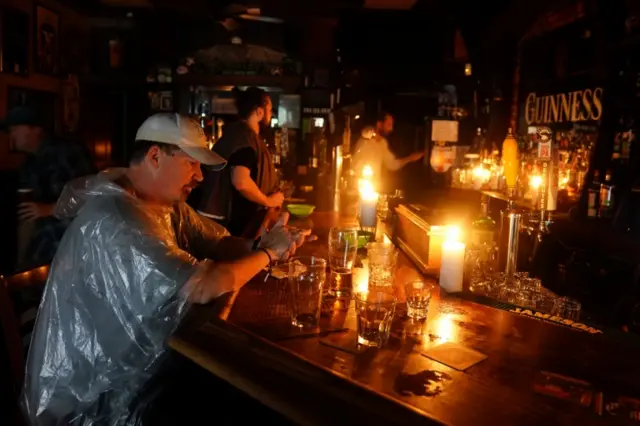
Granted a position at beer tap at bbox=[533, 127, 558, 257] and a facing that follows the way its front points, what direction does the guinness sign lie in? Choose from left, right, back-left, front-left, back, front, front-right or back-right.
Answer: back-right

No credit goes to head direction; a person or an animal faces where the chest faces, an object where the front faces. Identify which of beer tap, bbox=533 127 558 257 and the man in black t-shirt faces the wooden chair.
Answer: the beer tap

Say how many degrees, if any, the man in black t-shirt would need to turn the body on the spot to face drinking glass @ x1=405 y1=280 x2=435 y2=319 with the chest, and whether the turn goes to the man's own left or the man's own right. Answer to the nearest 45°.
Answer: approximately 90° to the man's own right

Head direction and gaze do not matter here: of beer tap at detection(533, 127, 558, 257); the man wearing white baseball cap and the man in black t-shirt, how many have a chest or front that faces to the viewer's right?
2

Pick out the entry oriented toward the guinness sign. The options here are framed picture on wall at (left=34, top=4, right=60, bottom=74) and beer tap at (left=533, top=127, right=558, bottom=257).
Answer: the framed picture on wall

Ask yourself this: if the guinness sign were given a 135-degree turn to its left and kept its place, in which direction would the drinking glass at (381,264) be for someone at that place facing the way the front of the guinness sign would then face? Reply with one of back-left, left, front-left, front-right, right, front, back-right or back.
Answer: right

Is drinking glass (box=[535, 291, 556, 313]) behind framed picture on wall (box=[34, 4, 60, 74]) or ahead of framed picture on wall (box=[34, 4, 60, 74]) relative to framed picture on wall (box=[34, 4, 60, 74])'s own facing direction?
ahead

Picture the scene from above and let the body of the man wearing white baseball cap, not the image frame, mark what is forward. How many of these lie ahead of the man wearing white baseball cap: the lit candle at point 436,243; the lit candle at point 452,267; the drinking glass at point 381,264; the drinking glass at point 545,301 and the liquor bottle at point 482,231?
5

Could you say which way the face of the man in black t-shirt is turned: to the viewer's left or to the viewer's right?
to the viewer's right

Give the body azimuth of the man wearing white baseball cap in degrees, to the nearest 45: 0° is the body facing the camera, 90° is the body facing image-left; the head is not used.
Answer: approximately 270°

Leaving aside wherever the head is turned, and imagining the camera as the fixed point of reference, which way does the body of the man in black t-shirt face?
to the viewer's right

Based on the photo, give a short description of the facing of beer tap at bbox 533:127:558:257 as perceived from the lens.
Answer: facing the viewer and to the left of the viewer

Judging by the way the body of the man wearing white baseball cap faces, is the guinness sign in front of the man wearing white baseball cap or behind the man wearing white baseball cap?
in front

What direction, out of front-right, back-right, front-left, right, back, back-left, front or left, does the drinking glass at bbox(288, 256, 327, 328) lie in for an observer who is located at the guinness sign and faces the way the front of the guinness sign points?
front-left

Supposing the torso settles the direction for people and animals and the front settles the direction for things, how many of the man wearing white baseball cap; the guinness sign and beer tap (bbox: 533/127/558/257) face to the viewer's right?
1

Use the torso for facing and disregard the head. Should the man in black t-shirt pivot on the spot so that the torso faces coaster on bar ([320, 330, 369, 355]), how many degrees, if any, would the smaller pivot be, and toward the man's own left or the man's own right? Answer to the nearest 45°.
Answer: approximately 90° to the man's own right
